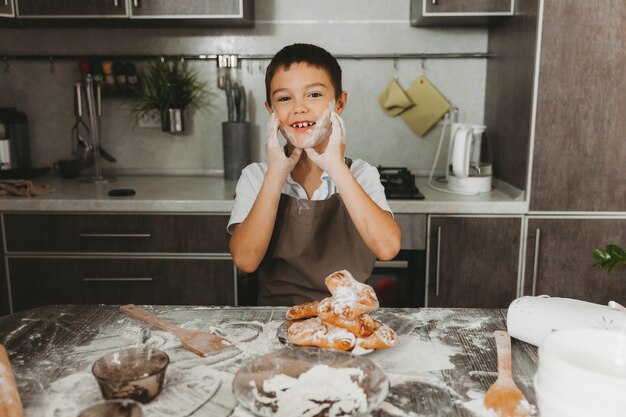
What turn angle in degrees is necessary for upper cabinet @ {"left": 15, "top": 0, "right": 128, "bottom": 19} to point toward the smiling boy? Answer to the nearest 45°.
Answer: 0° — it already faces them

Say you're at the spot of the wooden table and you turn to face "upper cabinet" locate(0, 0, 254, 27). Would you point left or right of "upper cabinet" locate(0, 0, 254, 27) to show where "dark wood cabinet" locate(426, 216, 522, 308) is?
right

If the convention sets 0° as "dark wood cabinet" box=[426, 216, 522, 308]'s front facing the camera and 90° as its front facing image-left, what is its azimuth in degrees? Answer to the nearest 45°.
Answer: approximately 0°

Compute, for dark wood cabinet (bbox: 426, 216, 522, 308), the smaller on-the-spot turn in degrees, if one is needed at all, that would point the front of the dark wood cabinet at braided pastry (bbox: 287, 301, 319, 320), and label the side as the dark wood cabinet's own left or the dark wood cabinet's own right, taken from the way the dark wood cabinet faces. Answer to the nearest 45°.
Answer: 0° — it already faces it

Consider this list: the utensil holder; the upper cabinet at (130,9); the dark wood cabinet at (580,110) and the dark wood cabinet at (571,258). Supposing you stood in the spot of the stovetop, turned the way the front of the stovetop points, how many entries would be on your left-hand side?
2

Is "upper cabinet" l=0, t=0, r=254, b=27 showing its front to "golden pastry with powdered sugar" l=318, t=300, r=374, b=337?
yes
